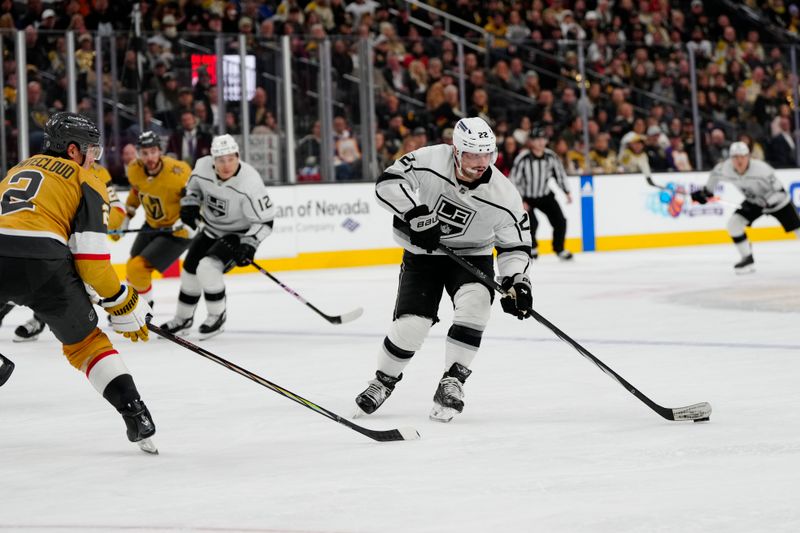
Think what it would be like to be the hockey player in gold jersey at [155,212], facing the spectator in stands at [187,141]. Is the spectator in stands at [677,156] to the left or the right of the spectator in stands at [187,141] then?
right

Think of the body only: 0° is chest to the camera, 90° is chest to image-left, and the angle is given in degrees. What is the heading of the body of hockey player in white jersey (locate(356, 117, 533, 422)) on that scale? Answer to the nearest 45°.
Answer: approximately 0°

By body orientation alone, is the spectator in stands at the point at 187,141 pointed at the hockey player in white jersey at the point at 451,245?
yes

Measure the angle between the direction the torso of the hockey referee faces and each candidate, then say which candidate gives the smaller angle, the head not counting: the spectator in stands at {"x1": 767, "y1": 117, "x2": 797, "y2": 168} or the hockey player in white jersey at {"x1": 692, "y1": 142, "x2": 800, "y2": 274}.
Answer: the hockey player in white jersey

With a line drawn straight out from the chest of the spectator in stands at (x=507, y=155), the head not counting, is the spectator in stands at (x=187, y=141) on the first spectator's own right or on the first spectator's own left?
on the first spectator's own right

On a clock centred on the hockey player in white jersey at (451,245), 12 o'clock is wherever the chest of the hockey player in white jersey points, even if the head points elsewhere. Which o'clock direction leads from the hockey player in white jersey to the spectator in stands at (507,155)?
The spectator in stands is roughly at 6 o'clock from the hockey player in white jersey.

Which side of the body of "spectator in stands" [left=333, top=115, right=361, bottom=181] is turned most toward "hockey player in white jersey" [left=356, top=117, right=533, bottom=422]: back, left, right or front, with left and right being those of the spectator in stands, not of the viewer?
front

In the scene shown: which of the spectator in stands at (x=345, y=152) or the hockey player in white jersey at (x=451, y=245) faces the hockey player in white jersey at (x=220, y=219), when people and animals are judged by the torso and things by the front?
the spectator in stands

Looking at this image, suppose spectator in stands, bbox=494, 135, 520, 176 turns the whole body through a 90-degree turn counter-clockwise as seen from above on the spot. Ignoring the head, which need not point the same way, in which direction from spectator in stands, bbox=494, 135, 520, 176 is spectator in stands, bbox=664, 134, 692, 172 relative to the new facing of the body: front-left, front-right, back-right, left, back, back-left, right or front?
front-left
